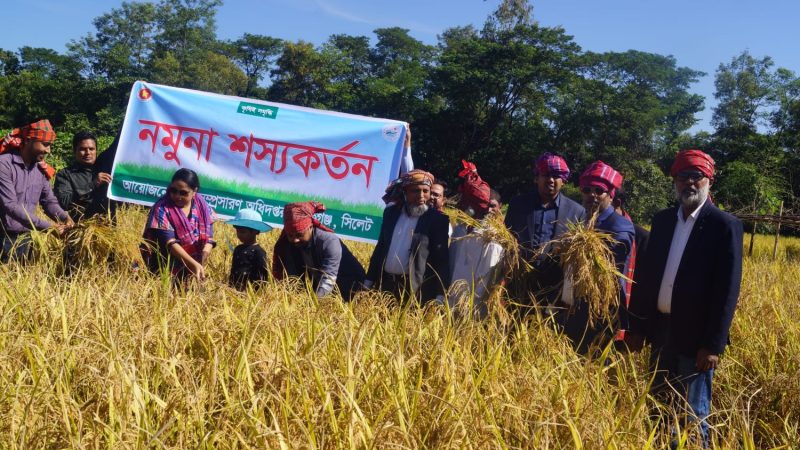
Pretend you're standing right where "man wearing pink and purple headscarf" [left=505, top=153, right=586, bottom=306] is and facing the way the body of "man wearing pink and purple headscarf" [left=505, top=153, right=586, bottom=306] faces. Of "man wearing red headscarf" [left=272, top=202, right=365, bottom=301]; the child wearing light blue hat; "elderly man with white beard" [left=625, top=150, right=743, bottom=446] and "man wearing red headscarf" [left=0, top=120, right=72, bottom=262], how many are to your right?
3

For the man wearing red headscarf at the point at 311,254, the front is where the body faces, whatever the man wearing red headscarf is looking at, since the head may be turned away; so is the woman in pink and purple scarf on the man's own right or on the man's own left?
on the man's own right

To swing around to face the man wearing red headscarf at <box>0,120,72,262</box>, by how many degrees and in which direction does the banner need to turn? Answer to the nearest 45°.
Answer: approximately 45° to its right

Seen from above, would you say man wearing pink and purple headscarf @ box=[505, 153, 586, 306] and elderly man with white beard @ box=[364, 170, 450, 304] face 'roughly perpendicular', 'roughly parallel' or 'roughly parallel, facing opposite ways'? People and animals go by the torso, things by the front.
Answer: roughly parallel

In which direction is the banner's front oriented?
toward the camera

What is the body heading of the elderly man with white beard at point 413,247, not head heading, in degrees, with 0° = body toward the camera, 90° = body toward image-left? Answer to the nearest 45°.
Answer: approximately 0°

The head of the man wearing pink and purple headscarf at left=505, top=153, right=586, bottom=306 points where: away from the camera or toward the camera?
toward the camera

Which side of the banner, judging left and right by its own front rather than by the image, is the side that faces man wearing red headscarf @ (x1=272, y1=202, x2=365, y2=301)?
front

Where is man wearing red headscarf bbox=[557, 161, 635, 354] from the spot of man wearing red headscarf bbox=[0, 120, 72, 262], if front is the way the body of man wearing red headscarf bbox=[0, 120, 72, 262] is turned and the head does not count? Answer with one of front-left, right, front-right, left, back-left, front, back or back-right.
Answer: front

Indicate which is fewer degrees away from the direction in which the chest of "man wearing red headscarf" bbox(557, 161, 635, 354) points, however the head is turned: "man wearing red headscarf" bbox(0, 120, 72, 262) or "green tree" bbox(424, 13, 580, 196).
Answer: the man wearing red headscarf

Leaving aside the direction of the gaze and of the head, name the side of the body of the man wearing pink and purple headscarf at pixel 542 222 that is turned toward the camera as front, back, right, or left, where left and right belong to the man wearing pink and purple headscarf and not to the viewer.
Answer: front
